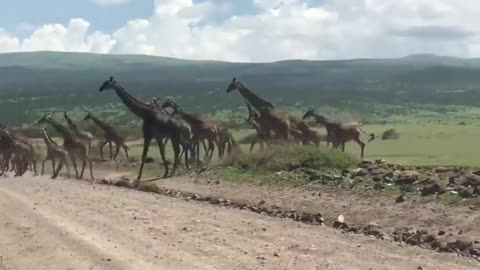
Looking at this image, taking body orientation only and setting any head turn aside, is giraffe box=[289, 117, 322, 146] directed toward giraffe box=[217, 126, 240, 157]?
yes

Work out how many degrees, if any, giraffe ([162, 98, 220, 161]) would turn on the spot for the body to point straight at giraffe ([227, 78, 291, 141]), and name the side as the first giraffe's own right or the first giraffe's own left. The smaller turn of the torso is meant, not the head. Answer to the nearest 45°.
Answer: approximately 180°

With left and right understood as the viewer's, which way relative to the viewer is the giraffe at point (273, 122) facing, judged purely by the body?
facing to the left of the viewer

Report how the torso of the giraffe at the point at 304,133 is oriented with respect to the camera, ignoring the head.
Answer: to the viewer's left

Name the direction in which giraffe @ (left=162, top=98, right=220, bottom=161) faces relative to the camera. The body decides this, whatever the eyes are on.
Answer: to the viewer's left

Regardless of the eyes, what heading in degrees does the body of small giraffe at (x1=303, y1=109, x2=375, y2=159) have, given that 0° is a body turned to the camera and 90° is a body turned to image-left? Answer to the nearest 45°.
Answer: approximately 90°

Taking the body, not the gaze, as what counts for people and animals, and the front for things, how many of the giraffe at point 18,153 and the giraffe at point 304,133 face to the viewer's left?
2

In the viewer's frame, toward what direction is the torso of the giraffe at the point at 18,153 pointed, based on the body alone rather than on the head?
to the viewer's left
